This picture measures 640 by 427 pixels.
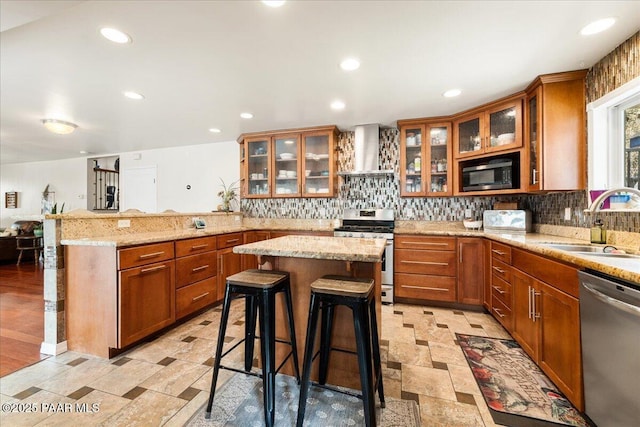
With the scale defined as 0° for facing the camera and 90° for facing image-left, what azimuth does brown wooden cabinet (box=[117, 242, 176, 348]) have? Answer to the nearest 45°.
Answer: approximately 315°

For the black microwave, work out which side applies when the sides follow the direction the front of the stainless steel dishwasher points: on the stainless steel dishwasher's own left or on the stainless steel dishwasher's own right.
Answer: on the stainless steel dishwasher's own right

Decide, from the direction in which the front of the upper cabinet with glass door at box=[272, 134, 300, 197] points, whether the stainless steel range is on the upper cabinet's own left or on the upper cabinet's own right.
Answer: on the upper cabinet's own left

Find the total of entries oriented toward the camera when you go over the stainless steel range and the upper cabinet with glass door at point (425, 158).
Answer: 2

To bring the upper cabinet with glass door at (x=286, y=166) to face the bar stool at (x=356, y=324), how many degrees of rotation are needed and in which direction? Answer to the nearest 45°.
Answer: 0° — it already faces it

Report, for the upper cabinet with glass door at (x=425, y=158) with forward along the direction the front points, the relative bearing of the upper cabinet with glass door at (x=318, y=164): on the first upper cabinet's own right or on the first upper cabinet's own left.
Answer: on the first upper cabinet's own right
